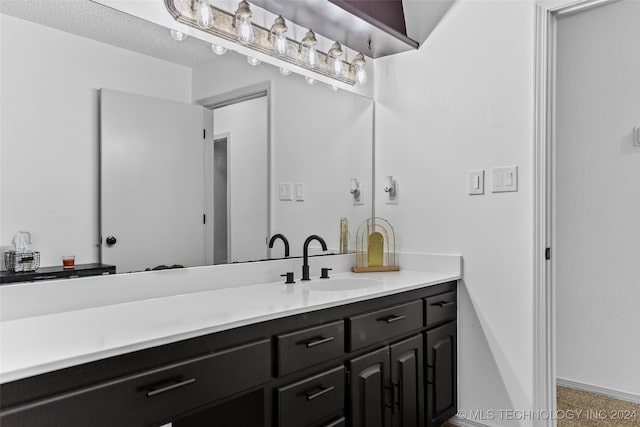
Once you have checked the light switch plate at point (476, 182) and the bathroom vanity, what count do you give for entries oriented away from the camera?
0

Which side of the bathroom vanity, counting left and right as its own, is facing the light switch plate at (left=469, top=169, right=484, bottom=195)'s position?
left

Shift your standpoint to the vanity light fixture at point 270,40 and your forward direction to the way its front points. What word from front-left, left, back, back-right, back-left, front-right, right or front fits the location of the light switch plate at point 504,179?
front-left

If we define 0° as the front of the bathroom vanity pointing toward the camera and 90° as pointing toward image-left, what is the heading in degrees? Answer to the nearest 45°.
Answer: approximately 315°

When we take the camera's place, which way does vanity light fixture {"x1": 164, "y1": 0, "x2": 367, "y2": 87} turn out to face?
facing the viewer and to the right of the viewer
